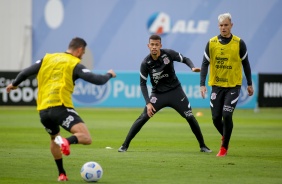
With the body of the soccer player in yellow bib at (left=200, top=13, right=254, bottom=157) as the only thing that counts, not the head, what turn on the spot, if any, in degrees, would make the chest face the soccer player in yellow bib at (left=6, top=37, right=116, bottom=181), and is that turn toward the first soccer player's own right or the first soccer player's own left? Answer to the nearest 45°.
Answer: approximately 45° to the first soccer player's own right

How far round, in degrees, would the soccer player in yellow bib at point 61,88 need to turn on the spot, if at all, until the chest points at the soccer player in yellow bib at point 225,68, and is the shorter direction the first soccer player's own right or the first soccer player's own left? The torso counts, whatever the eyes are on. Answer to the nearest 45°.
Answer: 0° — they already face them

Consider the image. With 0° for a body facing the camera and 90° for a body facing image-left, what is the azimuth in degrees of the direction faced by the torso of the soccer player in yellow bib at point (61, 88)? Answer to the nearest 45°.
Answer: approximately 225°

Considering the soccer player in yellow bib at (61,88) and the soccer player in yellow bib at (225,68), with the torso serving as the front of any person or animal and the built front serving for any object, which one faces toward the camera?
the soccer player in yellow bib at (225,68)

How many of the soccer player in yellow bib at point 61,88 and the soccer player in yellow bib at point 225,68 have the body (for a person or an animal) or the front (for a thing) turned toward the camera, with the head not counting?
1

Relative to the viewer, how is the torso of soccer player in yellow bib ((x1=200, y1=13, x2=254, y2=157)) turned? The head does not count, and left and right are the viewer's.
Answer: facing the viewer

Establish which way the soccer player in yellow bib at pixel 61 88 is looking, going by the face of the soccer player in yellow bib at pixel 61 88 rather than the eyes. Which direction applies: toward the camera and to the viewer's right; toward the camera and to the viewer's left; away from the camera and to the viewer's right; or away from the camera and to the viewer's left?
away from the camera and to the viewer's right
